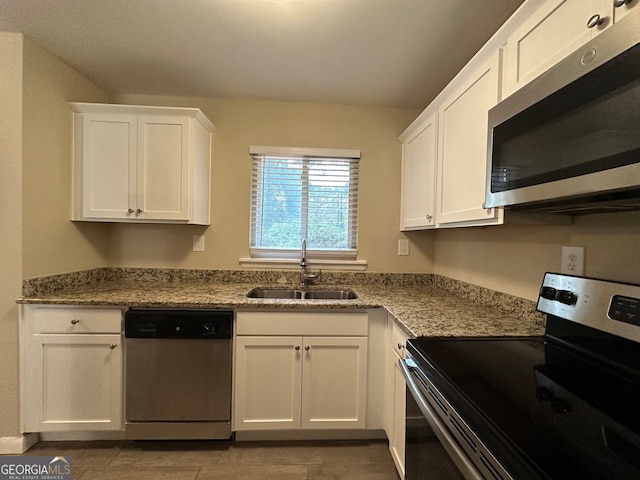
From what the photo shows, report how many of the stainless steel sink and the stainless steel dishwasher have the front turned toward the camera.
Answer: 2

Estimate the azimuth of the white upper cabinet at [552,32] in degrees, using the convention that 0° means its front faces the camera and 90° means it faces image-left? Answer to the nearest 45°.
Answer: approximately 45°

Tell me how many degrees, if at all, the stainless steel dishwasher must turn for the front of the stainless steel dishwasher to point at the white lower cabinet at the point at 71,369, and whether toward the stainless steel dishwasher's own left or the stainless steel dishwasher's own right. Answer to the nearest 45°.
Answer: approximately 135° to the stainless steel dishwasher's own right

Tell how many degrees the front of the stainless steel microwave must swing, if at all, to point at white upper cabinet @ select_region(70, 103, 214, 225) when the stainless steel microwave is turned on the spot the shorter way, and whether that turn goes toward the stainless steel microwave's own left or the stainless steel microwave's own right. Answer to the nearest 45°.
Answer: approximately 45° to the stainless steel microwave's own right

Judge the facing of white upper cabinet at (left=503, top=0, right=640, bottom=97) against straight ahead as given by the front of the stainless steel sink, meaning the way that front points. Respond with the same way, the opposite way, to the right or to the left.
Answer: to the right

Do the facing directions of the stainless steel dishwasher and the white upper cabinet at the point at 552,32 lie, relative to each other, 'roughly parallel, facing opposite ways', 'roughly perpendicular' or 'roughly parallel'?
roughly perpendicular

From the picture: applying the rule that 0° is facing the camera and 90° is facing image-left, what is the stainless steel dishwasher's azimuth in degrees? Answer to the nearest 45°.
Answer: approximately 0°
